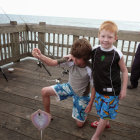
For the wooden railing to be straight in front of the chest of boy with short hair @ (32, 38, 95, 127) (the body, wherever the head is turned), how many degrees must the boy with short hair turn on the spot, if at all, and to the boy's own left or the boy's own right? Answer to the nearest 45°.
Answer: approximately 135° to the boy's own right

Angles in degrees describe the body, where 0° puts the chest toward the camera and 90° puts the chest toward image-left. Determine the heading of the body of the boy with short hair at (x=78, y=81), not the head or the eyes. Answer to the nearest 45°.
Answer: approximately 45°
